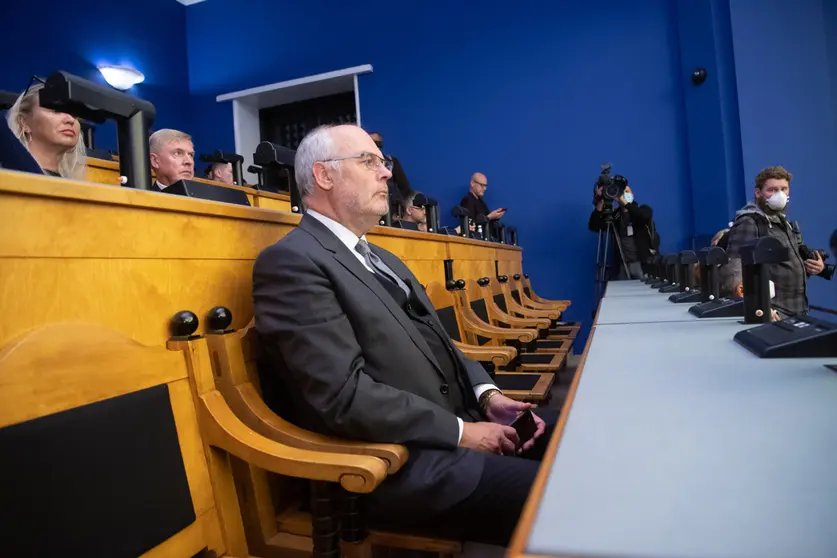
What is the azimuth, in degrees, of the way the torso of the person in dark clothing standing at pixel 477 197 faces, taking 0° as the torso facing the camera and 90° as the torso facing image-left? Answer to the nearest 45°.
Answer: approximately 270°

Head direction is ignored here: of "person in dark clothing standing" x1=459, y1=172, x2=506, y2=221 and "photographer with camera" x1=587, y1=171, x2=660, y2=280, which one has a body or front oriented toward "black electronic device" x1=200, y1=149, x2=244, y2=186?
the photographer with camera

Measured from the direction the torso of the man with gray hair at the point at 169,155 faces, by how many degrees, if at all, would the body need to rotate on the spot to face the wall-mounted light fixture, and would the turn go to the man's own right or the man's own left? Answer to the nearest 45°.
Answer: approximately 135° to the man's own left

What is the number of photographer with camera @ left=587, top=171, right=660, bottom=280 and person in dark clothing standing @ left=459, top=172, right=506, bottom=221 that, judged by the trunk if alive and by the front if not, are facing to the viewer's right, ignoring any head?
1

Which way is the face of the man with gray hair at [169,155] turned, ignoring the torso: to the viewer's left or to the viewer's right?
to the viewer's right

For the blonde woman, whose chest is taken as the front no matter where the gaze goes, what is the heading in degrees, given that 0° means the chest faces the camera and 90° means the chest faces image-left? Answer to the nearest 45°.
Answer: approximately 315°
